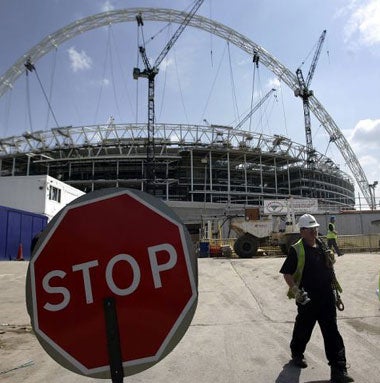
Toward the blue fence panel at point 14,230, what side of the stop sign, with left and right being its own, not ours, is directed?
back

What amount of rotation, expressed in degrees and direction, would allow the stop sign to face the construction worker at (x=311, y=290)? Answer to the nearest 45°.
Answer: approximately 135° to its left

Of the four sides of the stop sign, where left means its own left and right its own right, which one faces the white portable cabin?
back

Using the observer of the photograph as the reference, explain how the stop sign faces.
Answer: facing the viewer

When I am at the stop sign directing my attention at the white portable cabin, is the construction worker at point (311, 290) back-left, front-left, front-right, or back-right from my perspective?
front-right
